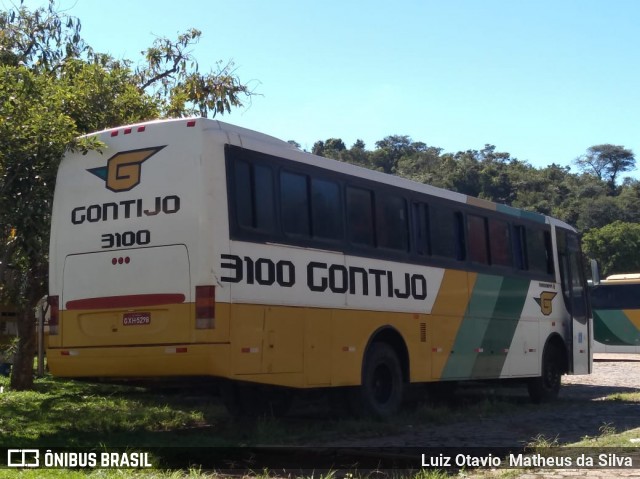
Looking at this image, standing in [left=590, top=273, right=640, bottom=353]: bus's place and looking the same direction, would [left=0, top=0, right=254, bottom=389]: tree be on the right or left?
on its left

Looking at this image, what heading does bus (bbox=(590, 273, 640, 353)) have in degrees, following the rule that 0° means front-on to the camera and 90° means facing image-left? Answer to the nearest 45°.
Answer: approximately 90°

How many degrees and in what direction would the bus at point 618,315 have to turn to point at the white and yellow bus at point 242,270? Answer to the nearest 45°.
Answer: approximately 90° to its left

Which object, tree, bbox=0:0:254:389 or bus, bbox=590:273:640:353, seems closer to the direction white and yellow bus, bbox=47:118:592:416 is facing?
the bus

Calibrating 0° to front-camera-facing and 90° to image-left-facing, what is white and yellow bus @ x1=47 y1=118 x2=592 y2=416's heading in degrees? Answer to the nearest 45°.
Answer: approximately 225°

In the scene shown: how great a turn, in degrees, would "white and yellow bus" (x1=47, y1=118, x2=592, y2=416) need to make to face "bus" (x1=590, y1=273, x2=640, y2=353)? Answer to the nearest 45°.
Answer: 0° — it already faces it
